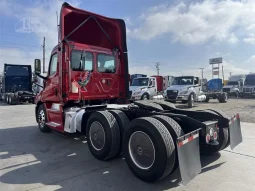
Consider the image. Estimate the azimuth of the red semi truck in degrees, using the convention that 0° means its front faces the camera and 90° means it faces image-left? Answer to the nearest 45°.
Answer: approximately 135°

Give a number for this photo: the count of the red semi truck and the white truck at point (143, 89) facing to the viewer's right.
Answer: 0

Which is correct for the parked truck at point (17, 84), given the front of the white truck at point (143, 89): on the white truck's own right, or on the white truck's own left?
on the white truck's own right

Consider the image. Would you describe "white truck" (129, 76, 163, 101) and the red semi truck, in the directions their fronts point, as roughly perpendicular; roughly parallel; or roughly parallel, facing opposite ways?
roughly perpendicular

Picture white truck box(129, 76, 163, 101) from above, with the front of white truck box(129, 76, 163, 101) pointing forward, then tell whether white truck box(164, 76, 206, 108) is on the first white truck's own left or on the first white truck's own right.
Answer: on the first white truck's own left

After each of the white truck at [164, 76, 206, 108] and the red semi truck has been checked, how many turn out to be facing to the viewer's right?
0

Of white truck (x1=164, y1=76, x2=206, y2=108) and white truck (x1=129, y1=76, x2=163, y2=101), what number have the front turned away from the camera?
0

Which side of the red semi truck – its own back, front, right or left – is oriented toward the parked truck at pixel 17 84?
front

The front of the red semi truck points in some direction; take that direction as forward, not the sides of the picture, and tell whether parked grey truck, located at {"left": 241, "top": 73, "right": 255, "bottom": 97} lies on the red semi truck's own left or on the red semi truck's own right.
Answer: on the red semi truck's own right

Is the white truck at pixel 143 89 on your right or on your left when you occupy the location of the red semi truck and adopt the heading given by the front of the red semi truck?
on your right

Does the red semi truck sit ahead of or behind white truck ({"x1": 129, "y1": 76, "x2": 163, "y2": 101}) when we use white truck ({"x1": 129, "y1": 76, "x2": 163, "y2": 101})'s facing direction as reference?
ahead

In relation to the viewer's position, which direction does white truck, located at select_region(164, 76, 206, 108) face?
facing the viewer and to the left of the viewer
